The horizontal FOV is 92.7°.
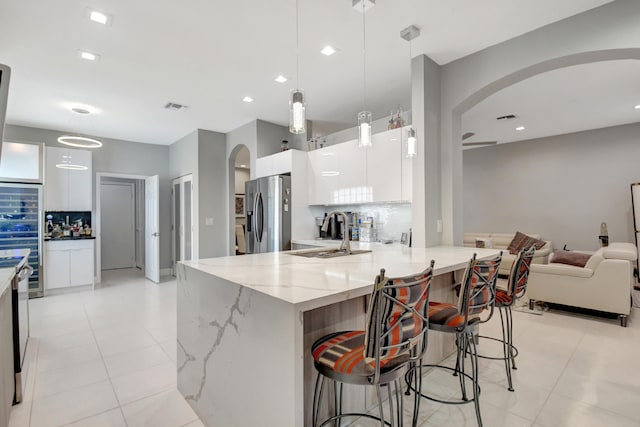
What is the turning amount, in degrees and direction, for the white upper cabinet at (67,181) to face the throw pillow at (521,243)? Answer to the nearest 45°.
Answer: approximately 45° to its left

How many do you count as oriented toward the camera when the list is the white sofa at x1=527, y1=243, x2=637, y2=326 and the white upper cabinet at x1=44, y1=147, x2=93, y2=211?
1

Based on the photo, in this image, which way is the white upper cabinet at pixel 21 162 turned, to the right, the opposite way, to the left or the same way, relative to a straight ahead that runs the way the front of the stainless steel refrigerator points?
to the left

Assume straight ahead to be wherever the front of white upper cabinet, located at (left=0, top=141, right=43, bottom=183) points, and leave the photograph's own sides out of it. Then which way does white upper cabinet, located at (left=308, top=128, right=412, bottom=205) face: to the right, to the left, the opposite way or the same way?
to the right

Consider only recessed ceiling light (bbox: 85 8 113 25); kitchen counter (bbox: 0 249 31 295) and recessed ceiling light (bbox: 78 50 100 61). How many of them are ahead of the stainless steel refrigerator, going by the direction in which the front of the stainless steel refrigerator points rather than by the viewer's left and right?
3

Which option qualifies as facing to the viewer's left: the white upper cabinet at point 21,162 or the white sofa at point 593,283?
the white sofa

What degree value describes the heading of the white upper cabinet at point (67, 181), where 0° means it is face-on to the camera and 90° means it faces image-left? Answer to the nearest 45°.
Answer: approximately 0°

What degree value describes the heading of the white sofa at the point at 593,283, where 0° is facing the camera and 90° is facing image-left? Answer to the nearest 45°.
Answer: approximately 90°

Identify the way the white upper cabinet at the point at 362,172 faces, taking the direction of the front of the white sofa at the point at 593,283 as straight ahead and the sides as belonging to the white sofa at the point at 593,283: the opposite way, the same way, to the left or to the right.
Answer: to the left

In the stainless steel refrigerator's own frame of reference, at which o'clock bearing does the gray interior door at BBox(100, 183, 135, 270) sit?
The gray interior door is roughly at 3 o'clock from the stainless steel refrigerator.

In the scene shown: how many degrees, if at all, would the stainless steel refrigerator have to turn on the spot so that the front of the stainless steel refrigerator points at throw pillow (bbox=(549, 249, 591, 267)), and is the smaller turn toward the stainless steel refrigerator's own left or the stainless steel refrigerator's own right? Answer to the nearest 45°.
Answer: approximately 135° to the stainless steel refrigerator's own left
